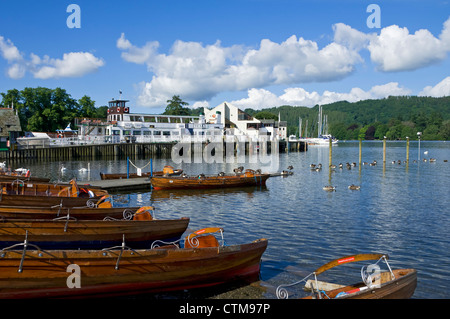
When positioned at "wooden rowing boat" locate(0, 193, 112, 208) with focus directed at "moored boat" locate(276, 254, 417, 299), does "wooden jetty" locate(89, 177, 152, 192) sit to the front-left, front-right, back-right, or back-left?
back-left

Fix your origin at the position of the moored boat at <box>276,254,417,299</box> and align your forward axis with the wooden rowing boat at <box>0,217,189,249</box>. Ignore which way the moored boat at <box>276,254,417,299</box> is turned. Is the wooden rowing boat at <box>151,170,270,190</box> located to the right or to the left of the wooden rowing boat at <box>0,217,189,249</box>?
right

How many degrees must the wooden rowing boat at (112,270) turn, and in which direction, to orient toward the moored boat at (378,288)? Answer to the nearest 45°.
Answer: approximately 180°

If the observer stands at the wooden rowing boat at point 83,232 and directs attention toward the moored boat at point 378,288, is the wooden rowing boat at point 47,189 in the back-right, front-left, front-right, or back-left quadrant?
back-left
